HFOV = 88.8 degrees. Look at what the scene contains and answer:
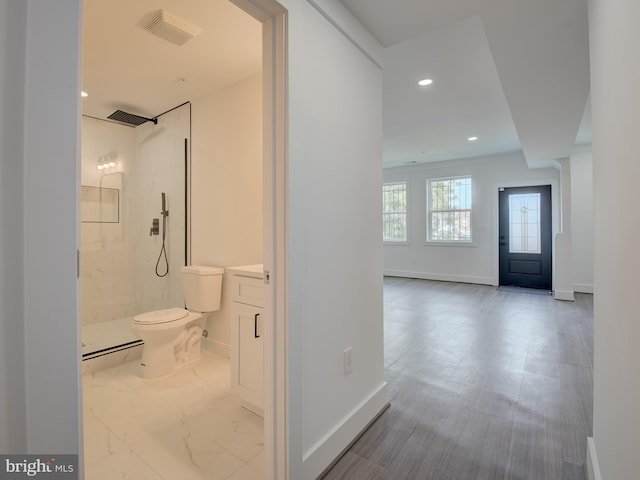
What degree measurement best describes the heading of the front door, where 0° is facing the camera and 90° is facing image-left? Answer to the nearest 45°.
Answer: approximately 0°

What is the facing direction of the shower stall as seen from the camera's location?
facing the viewer and to the right of the viewer

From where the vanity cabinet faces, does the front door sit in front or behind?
behind

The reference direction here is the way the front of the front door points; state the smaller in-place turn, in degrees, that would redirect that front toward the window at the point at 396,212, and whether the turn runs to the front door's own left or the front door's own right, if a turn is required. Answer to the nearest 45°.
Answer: approximately 90° to the front door's own right

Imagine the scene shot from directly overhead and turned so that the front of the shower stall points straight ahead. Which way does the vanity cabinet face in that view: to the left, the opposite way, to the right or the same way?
to the right

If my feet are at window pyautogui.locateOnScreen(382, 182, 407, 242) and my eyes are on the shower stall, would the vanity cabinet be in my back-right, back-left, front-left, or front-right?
front-left

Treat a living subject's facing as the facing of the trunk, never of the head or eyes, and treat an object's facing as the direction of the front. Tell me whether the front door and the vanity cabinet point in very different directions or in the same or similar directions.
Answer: same or similar directions

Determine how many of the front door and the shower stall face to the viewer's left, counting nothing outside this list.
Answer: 0

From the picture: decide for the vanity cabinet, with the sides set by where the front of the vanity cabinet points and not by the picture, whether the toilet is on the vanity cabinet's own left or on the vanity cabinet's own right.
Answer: on the vanity cabinet's own right

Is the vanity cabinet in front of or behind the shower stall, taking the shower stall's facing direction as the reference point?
in front

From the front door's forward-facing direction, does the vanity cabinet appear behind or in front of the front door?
in front
